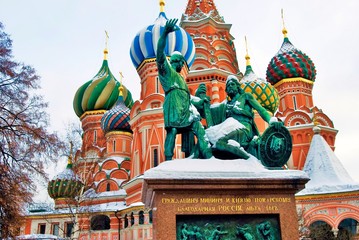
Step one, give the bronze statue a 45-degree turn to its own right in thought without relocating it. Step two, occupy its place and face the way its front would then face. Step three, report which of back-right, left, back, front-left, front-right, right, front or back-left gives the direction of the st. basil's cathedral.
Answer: back
